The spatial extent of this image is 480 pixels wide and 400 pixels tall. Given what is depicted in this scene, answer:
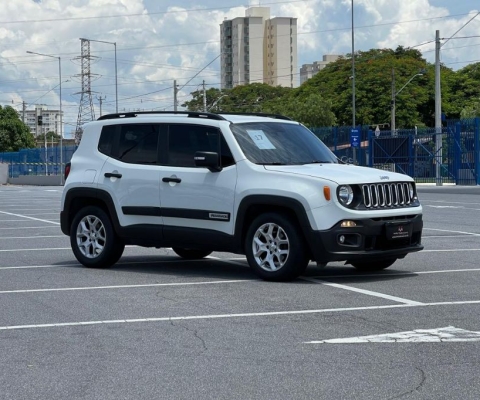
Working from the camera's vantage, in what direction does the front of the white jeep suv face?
facing the viewer and to the right of the viewer

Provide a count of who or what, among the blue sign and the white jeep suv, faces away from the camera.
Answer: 0

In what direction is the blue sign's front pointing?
toward the camera

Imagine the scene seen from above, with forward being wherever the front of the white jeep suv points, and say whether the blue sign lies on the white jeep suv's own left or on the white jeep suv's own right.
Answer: on the white jeep suv's own left

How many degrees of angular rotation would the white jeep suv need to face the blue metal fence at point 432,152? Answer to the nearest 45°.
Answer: approximately 135° to its left

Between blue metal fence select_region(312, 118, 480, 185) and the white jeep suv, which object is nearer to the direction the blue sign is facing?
the white jeep suv

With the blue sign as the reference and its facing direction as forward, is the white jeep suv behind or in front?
in front
